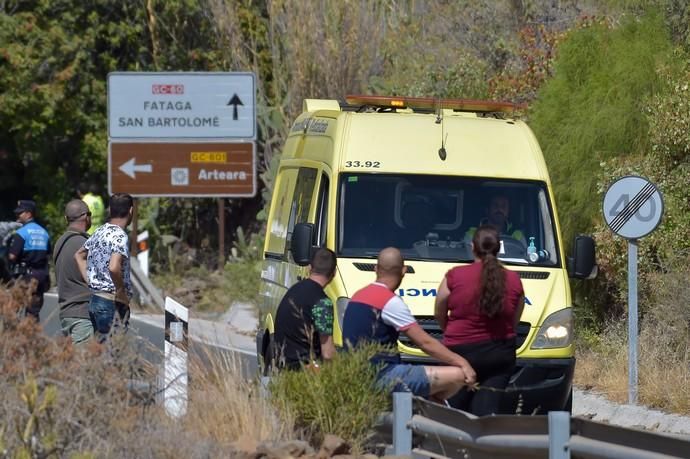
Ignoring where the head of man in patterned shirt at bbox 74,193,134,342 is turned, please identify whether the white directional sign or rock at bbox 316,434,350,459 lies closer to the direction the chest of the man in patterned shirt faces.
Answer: the white directional sign

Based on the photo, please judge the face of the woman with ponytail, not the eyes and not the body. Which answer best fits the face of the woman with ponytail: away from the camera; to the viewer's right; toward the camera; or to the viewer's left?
away from the camera

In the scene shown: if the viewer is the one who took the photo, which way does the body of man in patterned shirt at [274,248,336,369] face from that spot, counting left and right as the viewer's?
facing away from the viewer and to the right of the viewer

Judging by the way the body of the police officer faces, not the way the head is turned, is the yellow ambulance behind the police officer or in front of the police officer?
behind

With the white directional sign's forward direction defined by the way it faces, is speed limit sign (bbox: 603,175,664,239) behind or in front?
in front

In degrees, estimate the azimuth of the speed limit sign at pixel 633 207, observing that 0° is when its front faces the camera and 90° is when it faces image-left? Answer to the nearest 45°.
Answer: approximately 0°
